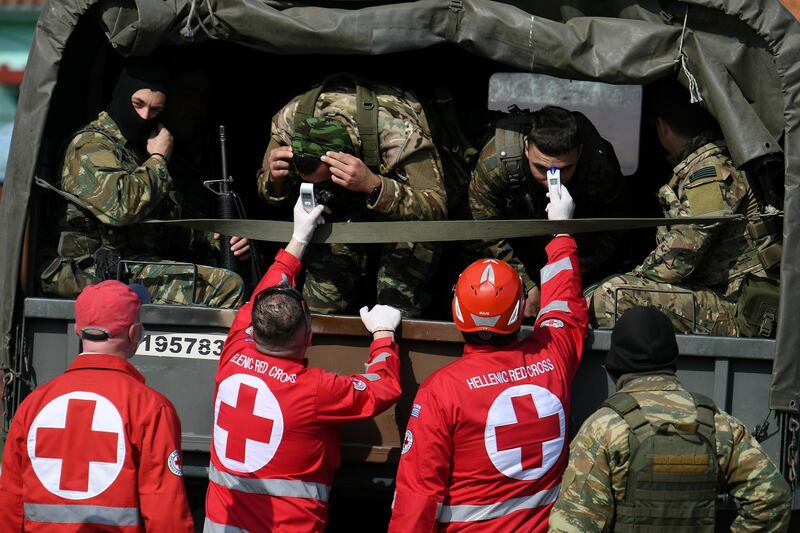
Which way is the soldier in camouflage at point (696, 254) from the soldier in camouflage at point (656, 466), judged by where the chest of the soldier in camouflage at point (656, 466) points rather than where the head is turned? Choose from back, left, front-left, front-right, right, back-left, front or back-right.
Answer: front

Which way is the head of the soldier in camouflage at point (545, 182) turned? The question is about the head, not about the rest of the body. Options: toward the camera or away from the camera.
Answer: toward the camera

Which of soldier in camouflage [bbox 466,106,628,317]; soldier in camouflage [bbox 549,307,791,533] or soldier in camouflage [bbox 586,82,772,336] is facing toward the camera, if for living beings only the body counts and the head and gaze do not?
soldier in camouflage [bbox 466,106,628,317]

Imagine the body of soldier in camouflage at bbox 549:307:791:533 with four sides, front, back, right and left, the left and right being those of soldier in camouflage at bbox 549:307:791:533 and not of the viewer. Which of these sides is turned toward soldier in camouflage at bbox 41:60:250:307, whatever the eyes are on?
left

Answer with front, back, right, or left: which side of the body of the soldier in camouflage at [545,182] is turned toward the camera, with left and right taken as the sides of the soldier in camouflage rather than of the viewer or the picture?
front

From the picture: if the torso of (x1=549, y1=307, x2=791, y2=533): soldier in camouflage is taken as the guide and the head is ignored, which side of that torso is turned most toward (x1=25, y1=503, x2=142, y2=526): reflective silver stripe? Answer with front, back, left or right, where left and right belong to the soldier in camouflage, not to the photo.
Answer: left

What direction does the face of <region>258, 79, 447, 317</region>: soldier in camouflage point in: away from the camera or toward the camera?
toward the camera

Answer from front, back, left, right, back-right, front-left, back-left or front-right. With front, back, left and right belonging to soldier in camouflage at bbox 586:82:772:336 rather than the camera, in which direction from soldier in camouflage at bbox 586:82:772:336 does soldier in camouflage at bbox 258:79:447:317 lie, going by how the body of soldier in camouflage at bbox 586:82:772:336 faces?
front

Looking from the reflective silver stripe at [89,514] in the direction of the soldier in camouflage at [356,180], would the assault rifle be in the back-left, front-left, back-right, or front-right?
front-left

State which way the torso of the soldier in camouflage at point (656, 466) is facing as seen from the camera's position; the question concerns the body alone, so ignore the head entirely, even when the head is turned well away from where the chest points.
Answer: away from the camera

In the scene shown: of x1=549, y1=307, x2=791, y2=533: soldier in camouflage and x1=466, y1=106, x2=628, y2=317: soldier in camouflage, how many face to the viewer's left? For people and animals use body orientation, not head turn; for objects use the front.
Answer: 0

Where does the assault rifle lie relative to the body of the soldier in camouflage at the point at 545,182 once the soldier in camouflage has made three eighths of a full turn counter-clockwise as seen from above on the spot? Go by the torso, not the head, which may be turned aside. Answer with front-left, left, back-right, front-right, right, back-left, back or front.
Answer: back-left

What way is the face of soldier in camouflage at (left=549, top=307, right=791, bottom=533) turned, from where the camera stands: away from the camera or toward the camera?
away from the camera

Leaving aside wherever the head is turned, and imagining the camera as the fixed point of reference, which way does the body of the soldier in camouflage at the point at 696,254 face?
to the viewer's left

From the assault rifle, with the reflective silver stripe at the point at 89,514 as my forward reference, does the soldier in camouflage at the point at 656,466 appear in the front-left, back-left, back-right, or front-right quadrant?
front-left

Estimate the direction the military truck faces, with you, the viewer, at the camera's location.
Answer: facing away from the viewer
